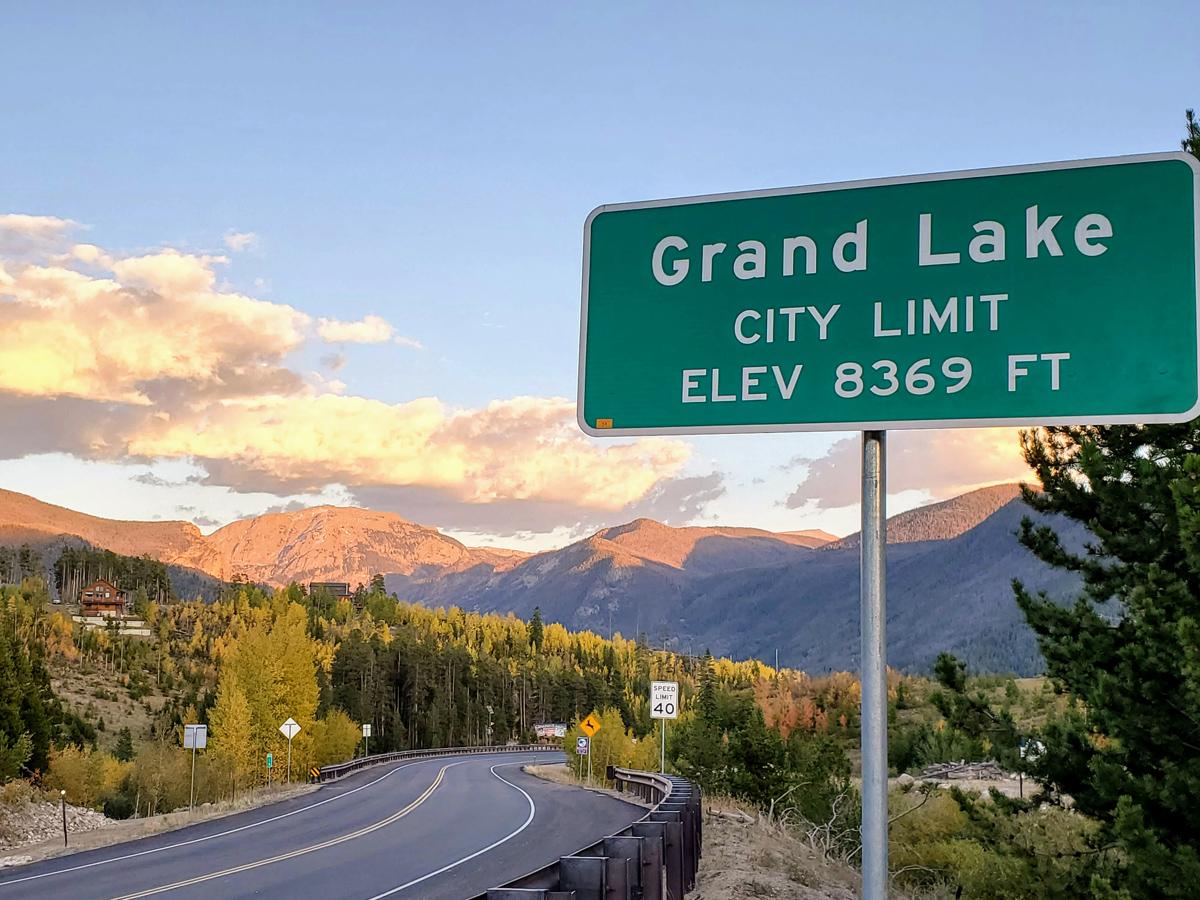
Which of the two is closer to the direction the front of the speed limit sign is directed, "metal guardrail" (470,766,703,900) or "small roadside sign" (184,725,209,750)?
the metal guardrail

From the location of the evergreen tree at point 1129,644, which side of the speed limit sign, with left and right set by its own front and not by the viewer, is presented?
front

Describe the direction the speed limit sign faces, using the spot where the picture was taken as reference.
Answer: facing the viewer

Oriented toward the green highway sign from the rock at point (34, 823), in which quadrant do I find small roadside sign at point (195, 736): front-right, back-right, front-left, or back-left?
back-left

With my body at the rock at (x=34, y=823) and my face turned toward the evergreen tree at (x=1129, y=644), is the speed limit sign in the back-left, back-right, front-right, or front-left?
front-left

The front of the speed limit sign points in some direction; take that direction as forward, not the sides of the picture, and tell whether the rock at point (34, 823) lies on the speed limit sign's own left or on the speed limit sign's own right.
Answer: on the speed limit sign's own right

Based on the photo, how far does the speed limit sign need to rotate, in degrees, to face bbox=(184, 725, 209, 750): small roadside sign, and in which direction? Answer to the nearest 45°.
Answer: approximately 135° to its right

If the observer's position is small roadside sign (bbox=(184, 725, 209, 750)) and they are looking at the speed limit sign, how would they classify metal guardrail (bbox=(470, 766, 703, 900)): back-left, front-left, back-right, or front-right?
front-right

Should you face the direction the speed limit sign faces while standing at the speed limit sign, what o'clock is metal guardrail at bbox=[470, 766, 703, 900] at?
The metal guardrail is roughly at 12 o'clock from the speed limit sign.

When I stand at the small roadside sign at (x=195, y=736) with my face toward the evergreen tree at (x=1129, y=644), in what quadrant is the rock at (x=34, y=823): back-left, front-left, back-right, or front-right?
front-right

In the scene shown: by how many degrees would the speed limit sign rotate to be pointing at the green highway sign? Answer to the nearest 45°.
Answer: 0° — it already faces it
